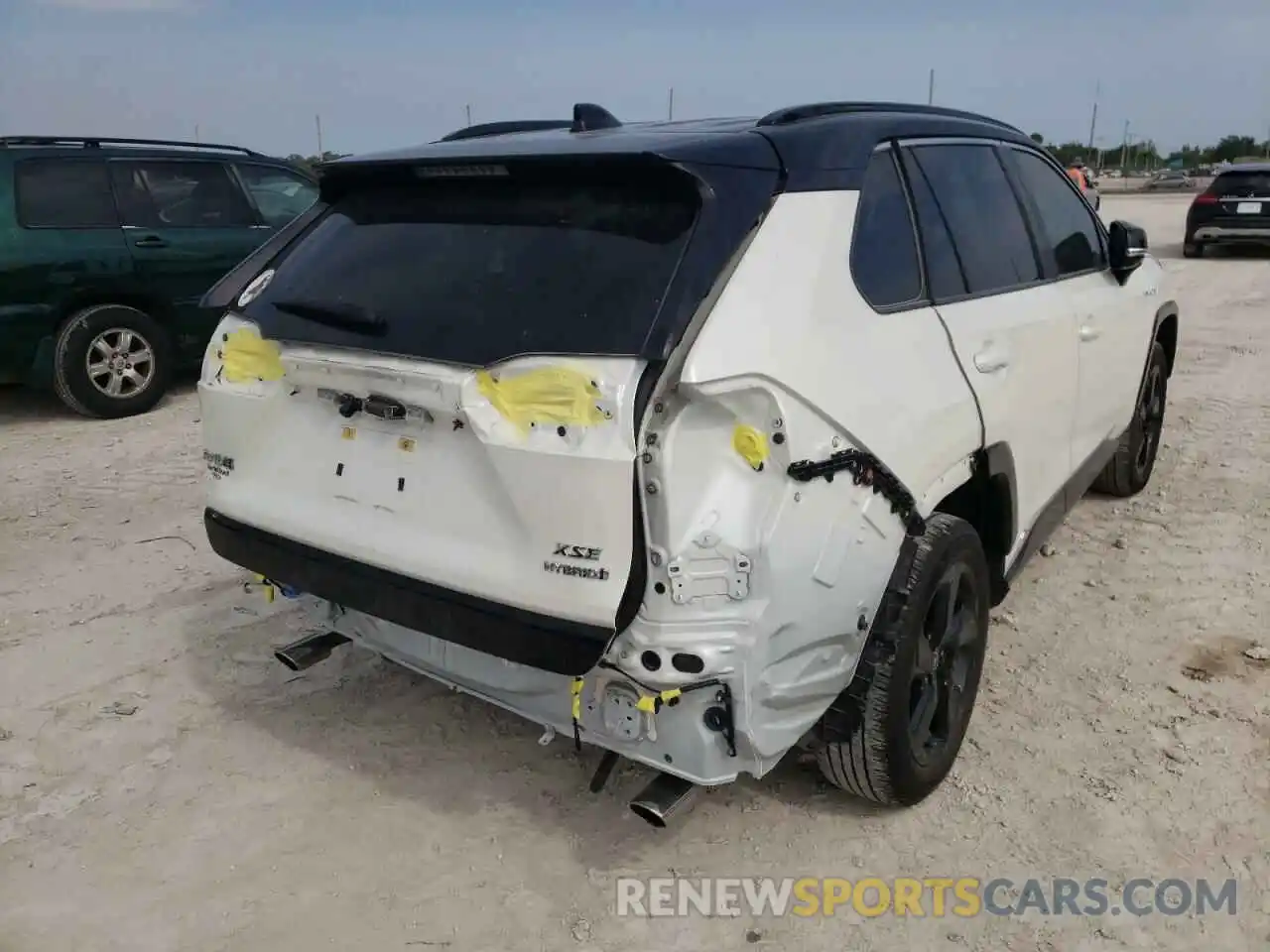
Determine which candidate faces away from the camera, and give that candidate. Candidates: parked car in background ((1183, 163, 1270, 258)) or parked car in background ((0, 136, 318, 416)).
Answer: parked car in background ((1183, 163, 1270, 258))

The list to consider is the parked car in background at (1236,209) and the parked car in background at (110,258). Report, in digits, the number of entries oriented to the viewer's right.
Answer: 1

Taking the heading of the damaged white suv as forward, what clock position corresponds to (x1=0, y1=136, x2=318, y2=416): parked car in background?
The parked car in background is roughly at 9 o'clock from the damaged white suv.

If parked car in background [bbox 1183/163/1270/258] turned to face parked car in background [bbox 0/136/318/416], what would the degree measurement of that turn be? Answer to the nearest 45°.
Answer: approximately 135° to its left

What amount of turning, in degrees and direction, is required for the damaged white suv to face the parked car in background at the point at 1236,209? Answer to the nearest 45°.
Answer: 0° — it already faces it

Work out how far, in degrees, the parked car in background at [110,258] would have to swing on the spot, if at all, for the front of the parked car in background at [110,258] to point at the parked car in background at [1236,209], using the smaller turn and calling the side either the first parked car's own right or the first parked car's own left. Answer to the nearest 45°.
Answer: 0° — it already faces it

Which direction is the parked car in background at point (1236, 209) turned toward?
away from the camera

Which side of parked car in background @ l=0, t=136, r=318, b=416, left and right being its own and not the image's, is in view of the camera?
right

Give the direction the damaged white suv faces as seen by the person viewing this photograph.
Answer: facing away from the viewer and to the right of the viewer
